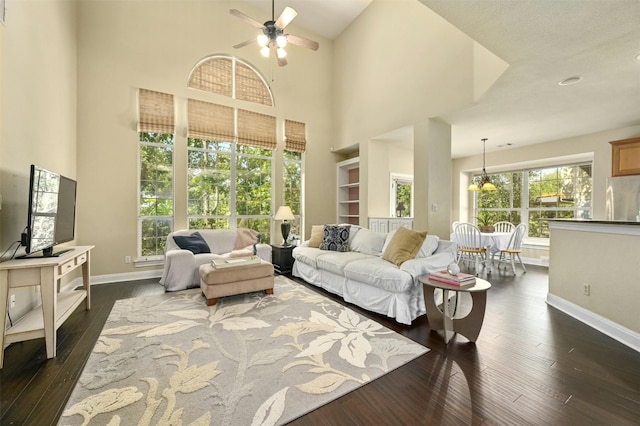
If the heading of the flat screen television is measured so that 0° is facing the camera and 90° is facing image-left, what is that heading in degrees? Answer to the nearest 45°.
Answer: approximately 315°

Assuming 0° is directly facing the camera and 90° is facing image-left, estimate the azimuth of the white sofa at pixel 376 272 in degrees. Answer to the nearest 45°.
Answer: approximately 45°

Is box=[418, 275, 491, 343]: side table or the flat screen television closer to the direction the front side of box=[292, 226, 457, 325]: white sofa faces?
the flat screen television

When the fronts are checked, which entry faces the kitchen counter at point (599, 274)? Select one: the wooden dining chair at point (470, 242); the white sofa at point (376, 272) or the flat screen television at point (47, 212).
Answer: the flat screen television

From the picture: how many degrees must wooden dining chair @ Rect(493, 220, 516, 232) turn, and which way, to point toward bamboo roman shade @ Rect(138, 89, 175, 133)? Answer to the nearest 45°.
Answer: approximately 45° to its right

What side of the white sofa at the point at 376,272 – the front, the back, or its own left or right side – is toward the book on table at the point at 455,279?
left

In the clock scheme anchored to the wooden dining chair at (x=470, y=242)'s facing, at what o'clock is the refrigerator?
The refrigerator is roughly at 1 o'clock from the wooden dining chair.

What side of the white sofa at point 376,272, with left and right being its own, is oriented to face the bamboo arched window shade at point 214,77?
right

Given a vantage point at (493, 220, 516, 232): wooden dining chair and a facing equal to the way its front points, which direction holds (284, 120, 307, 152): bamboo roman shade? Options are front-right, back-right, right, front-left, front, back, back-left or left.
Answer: front-right

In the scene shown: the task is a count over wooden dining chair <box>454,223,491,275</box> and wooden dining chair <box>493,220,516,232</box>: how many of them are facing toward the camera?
1

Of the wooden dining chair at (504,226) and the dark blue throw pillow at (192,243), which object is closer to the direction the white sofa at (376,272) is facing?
the dark blue throw pillow

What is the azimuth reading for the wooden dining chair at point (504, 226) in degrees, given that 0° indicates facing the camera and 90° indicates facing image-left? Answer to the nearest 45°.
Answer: approximately 0°
